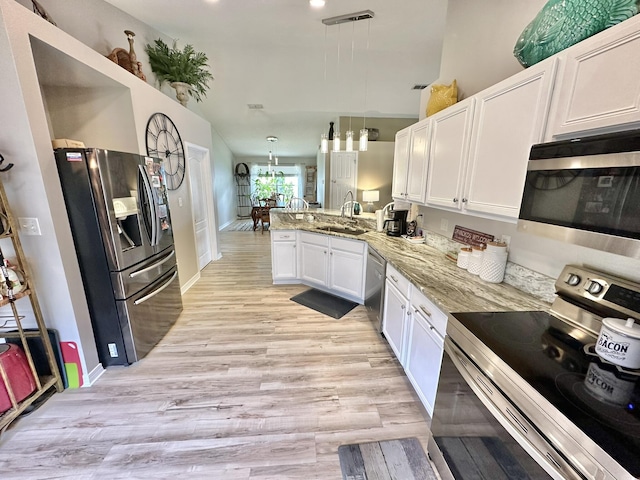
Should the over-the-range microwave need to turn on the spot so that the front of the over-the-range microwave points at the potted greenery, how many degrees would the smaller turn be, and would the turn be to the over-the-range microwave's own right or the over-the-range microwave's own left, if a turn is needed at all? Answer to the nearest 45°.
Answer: approximately 45° to the over-the-range microwave's own right

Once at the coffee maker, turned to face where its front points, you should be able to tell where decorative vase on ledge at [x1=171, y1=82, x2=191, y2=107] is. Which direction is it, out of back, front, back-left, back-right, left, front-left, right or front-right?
front-right

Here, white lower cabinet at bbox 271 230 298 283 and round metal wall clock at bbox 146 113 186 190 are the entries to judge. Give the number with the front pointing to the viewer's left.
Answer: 0

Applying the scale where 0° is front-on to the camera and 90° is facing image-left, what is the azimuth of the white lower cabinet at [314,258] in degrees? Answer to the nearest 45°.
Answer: approximately 45°

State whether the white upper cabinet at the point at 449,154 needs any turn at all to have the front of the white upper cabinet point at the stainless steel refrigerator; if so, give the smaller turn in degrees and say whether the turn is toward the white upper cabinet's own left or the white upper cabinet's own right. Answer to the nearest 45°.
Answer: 0° — it already faces it

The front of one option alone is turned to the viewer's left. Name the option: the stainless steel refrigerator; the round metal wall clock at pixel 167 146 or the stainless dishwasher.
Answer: the stainless dishwasher

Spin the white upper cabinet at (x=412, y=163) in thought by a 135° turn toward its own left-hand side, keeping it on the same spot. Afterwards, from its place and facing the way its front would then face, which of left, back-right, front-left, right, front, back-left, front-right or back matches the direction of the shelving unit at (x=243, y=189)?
back-left

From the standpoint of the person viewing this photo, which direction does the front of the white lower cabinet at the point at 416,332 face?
facing the viewer and to the left of the viewer
